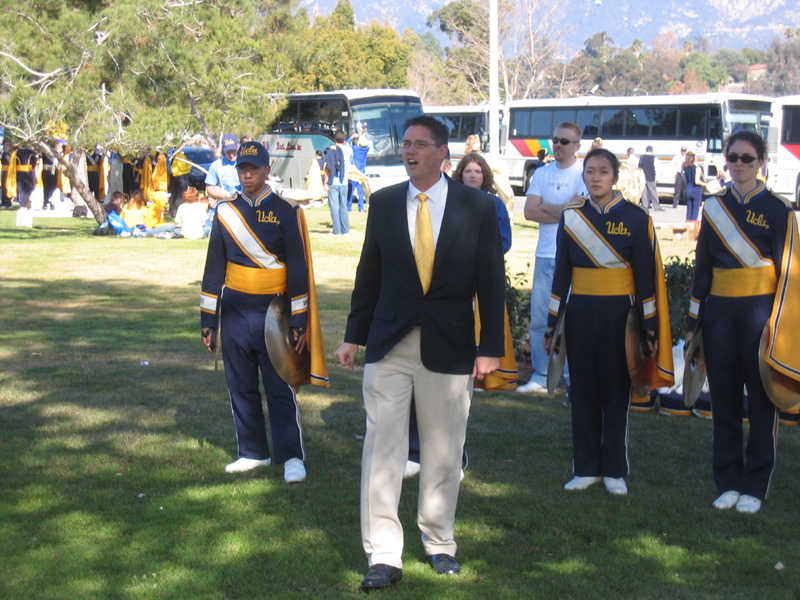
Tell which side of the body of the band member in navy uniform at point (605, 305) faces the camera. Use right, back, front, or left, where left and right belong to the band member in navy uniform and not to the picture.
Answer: front

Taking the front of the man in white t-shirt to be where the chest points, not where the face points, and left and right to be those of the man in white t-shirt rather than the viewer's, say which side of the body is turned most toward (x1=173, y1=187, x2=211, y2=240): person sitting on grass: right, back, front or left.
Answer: right

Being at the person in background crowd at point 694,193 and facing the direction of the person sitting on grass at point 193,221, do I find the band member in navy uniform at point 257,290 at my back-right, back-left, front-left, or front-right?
front-left

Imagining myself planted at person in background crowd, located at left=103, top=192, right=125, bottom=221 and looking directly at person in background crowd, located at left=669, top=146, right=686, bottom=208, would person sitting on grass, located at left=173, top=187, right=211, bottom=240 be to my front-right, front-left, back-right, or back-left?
front-right

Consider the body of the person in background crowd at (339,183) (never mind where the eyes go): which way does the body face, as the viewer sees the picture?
away from the camera

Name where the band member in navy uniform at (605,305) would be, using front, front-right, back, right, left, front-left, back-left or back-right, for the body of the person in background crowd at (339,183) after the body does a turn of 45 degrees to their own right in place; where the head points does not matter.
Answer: back-right

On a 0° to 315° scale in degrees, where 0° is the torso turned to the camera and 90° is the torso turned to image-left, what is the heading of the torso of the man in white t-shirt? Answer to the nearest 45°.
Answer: approximately 45°

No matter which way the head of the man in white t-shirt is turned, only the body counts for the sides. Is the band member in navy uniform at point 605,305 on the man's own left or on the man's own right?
on the man's own left

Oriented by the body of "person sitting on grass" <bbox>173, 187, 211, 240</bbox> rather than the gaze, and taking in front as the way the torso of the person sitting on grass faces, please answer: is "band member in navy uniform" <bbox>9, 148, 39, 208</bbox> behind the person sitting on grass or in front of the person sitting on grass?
in front

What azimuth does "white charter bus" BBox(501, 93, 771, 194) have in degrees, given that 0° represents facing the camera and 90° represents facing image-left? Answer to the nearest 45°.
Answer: approximately 315°

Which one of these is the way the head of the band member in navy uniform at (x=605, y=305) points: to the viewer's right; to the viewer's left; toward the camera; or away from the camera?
toward the camera

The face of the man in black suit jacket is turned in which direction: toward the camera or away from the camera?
toward the camera
